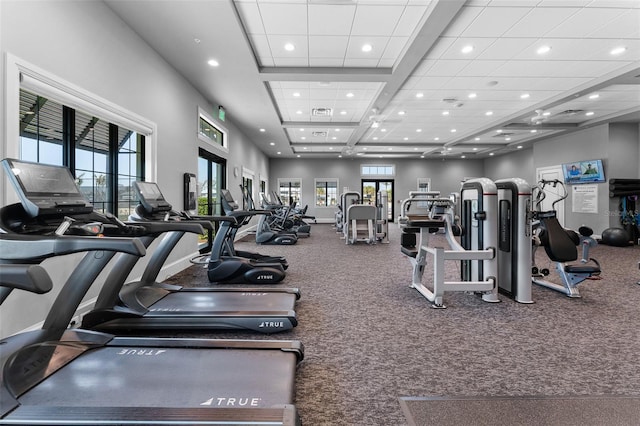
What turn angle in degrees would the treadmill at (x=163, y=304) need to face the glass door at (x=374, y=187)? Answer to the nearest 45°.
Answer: approximately 135° to its right

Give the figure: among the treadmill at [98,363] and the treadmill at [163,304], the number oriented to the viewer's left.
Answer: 2

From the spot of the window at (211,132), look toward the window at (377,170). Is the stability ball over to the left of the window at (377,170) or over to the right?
right

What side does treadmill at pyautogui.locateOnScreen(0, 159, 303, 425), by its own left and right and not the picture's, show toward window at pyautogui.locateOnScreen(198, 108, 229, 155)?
right

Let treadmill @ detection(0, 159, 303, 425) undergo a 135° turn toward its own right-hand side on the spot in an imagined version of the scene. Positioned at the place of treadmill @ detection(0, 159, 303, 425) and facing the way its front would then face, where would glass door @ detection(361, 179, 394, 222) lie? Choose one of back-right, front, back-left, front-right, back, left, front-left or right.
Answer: front

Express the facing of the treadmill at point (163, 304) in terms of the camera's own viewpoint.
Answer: facing to the left of the viewer

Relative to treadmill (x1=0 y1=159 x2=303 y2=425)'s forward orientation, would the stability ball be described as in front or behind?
behind

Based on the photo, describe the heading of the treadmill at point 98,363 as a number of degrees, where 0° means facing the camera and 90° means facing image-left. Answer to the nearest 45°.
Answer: approximately 90°
